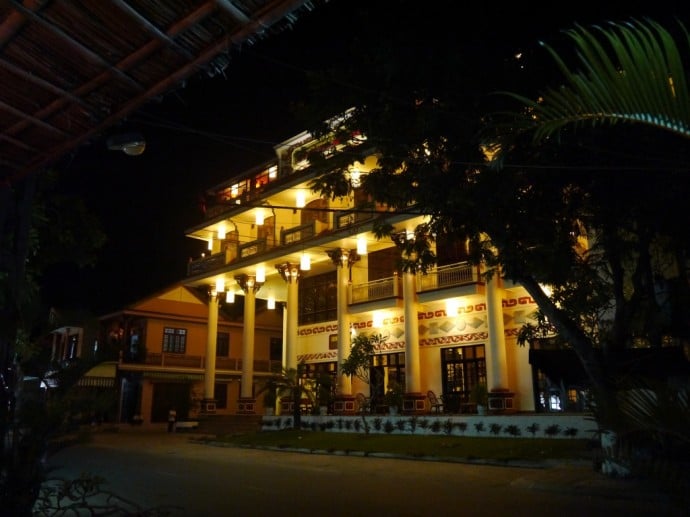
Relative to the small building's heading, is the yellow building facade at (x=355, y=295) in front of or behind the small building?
in front

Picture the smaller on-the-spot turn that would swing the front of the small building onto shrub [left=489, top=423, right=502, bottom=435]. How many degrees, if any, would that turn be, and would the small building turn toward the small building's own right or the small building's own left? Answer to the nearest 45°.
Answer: approximately 45° to the small building's own left

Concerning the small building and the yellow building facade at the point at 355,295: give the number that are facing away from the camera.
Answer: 0

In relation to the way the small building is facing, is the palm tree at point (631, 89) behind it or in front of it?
in front

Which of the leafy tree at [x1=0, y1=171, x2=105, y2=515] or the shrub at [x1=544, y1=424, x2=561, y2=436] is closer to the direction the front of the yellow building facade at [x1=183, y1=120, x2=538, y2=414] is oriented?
the leafy tree

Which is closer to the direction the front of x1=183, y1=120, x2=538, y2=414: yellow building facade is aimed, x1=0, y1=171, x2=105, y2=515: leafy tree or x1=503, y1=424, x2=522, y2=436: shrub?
the leafy tree

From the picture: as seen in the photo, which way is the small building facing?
toward the camera

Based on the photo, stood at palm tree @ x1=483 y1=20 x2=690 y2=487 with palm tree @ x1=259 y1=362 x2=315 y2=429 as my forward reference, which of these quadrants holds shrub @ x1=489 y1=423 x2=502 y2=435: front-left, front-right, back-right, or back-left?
front-right

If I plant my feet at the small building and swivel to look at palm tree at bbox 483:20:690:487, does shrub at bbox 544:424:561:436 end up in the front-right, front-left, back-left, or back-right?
front-left

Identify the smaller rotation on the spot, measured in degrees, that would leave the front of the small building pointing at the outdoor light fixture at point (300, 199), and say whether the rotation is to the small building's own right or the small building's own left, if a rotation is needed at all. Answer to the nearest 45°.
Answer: approximately 45° to the small building's own left

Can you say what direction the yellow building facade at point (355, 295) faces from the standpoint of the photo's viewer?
facing the viewer and to the left of the viewer
